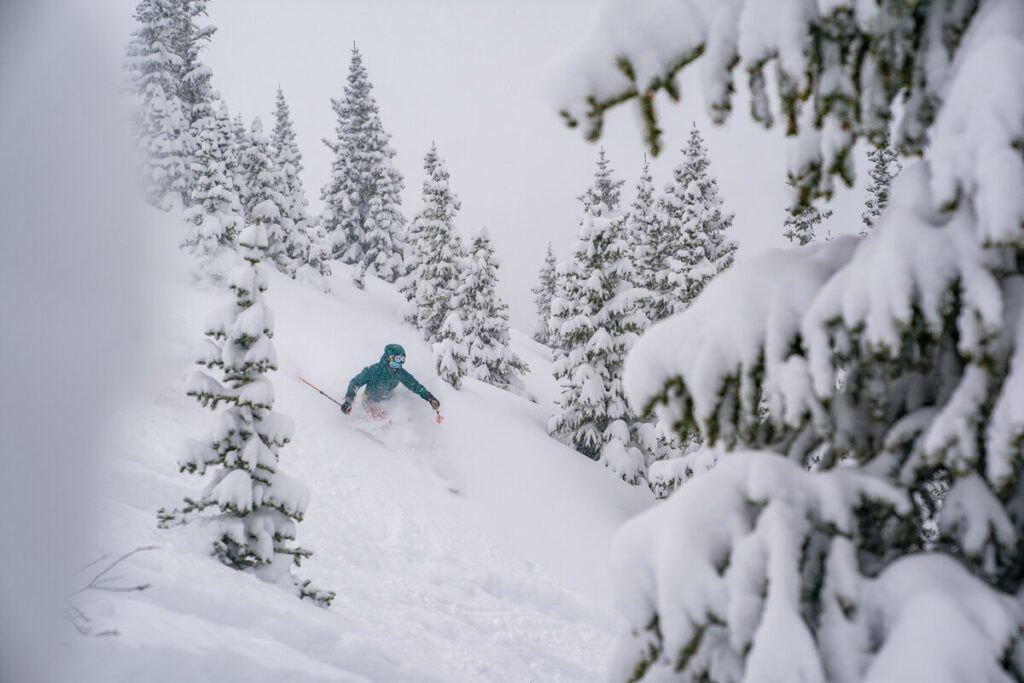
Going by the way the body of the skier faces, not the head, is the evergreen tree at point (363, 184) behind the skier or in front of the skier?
behind

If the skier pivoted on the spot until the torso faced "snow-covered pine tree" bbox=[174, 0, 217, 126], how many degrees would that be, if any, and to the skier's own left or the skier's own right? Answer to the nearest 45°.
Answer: approximately 180°

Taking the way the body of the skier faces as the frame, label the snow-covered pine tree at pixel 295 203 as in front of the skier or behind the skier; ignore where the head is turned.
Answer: behind

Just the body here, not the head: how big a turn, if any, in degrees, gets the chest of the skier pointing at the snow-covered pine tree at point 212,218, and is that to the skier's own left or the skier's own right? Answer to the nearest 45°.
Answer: approximately 180°

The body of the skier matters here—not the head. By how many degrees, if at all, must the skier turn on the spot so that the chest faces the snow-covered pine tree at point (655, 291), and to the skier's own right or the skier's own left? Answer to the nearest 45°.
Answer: approximately 90° to the skier's own left

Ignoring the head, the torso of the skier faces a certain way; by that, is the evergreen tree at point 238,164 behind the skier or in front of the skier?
behind

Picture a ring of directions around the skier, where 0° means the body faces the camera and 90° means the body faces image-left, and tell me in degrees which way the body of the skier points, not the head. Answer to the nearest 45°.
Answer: approximately 315°

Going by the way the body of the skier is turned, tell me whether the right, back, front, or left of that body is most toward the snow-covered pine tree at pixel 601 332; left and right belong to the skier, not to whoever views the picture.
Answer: left

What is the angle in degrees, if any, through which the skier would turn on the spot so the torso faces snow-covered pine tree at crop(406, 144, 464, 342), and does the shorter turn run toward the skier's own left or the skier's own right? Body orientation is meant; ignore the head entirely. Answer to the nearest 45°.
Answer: approximately 135° to the skier's own left
